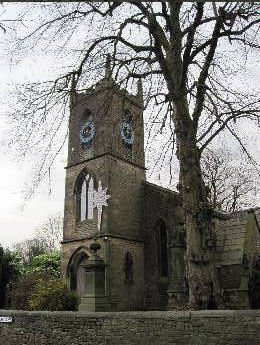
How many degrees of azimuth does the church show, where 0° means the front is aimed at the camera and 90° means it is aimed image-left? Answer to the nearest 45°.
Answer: approximately 45°

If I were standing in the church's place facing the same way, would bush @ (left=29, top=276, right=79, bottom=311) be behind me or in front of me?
in front

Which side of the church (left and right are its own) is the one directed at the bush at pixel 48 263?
right

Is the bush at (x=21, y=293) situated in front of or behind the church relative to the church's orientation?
in front
